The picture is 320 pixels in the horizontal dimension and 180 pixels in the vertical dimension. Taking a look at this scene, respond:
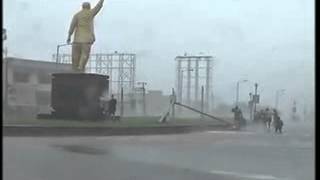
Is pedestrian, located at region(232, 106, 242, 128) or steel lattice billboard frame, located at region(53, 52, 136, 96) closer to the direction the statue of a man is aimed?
the steel lattice billboard frame

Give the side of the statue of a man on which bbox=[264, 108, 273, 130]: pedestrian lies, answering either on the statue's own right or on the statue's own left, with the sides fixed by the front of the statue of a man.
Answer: on the statue's own right

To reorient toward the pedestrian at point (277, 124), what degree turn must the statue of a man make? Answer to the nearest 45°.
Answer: approximately 90° to its right

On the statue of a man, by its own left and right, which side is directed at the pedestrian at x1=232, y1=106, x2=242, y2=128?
right

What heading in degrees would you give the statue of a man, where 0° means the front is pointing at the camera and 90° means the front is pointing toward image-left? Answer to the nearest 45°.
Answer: approximately 225°
